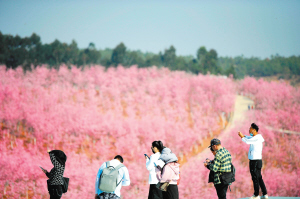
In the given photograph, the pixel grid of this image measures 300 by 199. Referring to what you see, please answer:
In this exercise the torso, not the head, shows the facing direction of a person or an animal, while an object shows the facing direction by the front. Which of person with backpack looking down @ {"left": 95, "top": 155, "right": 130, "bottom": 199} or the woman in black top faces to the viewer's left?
the woman in black top

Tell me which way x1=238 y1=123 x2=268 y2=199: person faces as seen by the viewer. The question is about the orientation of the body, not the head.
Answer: to the viewer's left

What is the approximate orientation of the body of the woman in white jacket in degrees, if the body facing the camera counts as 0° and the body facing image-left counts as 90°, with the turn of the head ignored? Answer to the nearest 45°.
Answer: approximately 90°

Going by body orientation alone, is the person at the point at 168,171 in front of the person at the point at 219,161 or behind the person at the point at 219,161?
in front

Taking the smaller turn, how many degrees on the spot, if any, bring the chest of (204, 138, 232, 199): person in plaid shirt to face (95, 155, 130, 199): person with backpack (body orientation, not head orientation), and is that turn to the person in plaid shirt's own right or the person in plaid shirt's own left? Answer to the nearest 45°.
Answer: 0° — they already face them

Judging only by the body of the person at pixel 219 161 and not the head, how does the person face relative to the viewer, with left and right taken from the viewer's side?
facing to the left of the viewer

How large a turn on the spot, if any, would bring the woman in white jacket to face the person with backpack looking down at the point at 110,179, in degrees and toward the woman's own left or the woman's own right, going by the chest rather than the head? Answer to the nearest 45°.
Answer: approximately 45° to the woman's own left

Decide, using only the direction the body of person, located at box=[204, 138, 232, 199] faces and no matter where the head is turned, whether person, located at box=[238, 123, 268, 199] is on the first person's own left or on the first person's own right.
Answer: on the first person's own right

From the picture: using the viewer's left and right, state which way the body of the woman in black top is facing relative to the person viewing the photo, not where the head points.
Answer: facing to the left of the viewer

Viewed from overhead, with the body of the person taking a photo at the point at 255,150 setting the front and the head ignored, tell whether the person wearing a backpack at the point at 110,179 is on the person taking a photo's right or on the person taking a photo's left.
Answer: on the person taking a photo's left

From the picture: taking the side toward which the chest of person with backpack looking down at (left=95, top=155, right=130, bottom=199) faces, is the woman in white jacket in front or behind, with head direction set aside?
in front
